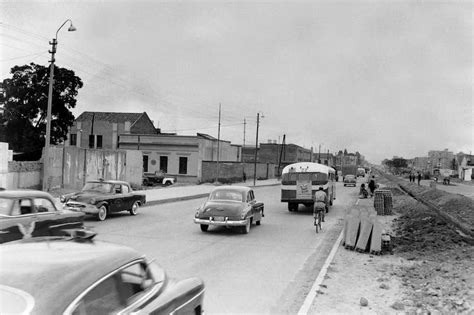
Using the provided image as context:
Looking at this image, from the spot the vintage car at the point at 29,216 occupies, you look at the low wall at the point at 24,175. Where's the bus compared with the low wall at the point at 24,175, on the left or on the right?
right

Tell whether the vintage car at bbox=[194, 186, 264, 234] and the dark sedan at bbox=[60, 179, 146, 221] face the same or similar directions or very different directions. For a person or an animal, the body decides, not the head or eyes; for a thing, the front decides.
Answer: very different directions

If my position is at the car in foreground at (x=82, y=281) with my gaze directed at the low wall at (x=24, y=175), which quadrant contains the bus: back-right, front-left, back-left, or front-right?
front-right

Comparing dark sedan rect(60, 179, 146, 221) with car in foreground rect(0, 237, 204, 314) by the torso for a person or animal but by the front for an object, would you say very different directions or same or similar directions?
very different directions

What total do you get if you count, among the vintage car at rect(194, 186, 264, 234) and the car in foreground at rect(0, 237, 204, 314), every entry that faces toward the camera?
0

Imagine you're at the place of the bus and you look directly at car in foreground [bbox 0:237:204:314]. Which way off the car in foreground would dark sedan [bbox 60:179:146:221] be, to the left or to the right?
right

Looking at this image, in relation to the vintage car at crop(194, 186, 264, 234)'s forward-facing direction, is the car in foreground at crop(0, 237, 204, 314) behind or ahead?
behind

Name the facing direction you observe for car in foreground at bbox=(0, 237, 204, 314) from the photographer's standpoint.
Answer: facing away from the viewer and to the right of the viewer

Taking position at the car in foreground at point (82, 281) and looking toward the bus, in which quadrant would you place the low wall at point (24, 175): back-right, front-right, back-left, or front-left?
front-left

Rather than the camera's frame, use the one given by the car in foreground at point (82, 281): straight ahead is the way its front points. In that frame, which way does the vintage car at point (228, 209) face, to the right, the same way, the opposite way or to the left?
the same way

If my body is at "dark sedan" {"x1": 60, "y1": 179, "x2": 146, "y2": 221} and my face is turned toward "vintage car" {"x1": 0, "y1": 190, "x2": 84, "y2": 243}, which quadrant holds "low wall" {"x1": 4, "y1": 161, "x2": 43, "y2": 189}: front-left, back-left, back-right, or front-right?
back-right

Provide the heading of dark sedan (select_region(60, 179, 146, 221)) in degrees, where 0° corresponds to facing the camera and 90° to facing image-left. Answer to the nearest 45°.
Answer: approximately 45°

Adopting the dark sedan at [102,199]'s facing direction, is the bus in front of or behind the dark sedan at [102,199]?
behind

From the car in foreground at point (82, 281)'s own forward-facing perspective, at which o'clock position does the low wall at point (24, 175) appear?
The low wall is roughly at 10 o'clock from the car in foreground.

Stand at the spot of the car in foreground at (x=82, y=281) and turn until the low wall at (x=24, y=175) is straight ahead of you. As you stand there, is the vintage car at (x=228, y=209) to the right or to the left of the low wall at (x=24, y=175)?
right

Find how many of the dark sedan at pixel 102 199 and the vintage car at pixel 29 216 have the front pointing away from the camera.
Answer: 0

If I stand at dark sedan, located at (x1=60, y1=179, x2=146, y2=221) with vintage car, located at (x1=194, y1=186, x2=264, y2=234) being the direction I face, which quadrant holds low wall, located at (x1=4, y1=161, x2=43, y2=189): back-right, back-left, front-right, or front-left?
back-left

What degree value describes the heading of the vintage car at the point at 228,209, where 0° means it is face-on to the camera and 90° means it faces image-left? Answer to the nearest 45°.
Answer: approximately 225°

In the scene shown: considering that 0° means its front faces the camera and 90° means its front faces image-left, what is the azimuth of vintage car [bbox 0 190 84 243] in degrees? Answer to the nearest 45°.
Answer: approximately 45°

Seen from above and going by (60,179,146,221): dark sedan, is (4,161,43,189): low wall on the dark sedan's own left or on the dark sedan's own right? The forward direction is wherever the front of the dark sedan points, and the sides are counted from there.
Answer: on the dark sedan's own right
